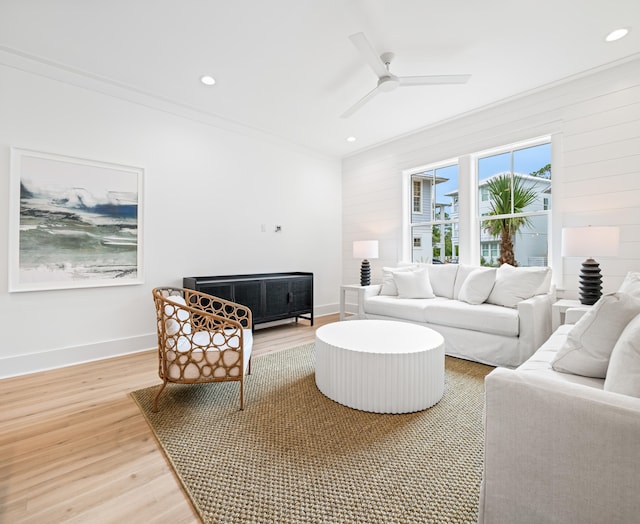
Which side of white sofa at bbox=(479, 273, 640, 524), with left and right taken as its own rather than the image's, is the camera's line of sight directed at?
left

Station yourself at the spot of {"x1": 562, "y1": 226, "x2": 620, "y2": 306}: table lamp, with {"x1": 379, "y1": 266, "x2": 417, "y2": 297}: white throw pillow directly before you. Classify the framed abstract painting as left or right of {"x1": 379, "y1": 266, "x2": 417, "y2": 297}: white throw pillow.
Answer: left

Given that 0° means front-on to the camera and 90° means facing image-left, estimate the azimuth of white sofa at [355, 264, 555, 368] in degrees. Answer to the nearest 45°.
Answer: approximately 45°

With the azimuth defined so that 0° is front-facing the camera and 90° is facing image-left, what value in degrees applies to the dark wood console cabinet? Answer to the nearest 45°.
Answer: approximately 315°

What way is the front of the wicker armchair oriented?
to the viewer's right

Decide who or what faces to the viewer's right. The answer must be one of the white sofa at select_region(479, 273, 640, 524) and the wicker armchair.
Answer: the wicker armchair
